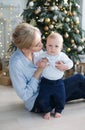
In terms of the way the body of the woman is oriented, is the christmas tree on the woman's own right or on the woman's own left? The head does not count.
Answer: on the woman's own left

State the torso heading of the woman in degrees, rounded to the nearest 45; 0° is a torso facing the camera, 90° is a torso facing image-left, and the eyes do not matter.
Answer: approximately 270°

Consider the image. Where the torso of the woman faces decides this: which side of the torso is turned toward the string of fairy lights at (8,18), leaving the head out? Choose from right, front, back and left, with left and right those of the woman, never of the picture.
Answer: left

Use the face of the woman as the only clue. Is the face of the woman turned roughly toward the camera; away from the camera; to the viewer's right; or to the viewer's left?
to the viewer's right
